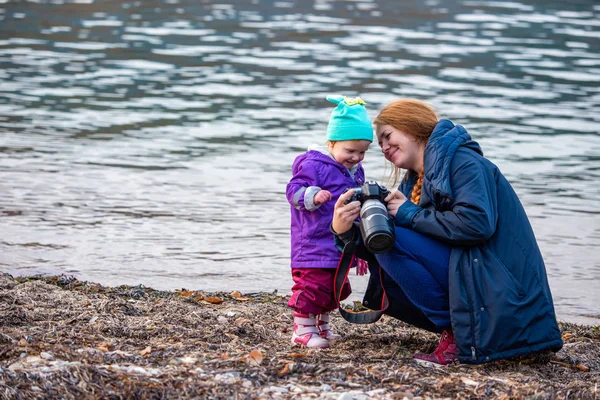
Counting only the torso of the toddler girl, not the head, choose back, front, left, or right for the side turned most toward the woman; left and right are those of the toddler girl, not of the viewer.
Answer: front

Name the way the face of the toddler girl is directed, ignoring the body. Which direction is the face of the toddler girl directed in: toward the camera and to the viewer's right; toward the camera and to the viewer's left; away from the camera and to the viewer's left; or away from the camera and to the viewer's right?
toward the camera and to the viewer's right

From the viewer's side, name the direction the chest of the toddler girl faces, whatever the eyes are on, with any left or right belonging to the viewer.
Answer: facing the viewer and to the right of the viewer

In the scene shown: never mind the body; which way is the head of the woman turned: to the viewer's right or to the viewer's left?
to the viewer's left

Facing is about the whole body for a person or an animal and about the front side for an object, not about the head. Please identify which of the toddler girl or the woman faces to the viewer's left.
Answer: the woman

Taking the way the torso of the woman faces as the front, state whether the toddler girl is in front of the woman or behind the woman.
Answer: in front

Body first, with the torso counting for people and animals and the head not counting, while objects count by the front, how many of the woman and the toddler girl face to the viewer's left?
1

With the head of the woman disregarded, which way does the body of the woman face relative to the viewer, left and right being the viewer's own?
facing to the left of the viewer
